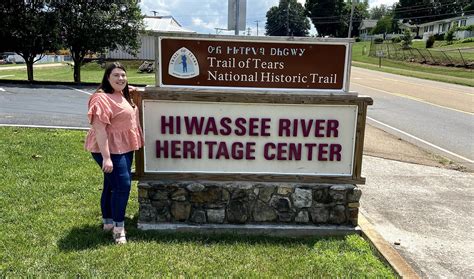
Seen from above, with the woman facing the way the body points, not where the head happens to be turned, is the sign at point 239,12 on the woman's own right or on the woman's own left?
on the woman's own left

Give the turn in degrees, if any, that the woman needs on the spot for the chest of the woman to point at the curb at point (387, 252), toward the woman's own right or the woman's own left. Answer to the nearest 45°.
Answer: approximately 45° to the woman's own left

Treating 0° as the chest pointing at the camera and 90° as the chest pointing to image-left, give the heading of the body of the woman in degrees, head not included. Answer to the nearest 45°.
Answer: approximately 315°

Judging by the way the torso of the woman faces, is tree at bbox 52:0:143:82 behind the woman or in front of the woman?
behind

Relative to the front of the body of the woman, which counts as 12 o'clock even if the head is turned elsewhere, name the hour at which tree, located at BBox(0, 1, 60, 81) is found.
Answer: The tree is roughly at 7 o'clock from the woman.

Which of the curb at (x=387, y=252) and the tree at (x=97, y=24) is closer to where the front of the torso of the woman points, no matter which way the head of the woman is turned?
the curb

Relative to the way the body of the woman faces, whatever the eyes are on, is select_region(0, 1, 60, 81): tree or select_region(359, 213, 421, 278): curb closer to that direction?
the curb
